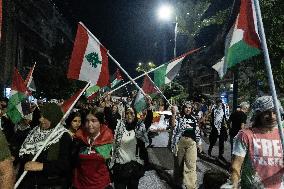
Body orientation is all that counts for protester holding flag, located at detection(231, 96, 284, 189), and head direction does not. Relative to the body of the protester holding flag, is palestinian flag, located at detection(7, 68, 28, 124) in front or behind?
behind

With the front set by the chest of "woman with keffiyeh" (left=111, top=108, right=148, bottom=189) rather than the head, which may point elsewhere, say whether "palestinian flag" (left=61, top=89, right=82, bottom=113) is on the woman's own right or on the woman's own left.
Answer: on the woman's own right

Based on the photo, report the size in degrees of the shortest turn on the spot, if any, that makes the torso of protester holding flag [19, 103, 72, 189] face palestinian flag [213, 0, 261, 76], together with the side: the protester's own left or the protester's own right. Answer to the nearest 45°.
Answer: approximately 90° to the protester's own left

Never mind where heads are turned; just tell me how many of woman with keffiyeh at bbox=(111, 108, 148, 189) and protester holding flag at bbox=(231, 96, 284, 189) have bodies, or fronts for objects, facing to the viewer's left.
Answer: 0

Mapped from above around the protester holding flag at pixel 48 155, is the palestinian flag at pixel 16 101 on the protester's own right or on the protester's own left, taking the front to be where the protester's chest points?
on the protester's own right

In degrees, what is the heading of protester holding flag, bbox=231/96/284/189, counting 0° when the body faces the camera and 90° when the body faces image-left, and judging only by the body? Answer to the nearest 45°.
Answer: approximately 315°

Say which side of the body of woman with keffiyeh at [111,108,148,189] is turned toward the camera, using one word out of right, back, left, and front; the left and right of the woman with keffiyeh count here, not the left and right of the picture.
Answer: front

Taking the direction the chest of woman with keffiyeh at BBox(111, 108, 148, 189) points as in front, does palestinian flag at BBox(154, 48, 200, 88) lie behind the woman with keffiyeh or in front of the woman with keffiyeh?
behind

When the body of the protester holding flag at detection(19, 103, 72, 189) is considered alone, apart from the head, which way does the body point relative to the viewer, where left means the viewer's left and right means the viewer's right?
facing the viewer and to the left of the viewer
